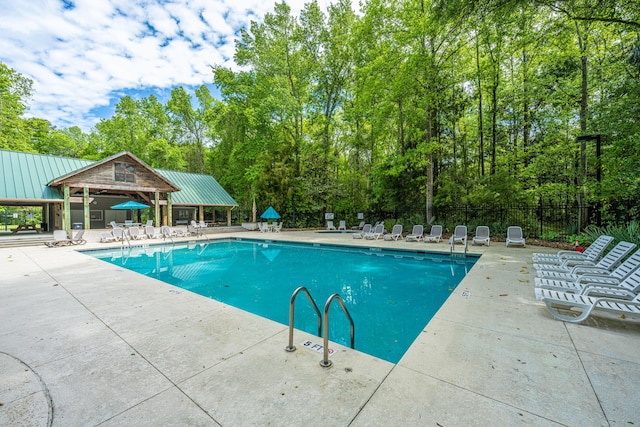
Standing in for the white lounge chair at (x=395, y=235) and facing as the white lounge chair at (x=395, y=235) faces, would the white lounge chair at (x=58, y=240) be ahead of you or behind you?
ahead

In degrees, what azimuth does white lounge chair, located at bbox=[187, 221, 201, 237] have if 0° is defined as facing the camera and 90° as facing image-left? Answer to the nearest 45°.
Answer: approximately 315°

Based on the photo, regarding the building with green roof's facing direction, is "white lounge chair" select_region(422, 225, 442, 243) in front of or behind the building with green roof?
in front

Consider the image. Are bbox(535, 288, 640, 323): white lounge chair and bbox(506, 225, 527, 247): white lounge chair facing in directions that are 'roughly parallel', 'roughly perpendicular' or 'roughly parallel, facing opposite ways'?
roughly perpendicular

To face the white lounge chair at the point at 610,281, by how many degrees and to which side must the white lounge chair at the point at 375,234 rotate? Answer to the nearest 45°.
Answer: approximately 45° to its left

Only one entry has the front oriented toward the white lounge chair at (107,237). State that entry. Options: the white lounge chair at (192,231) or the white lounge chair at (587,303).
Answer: the white lounge chair at (587,303)

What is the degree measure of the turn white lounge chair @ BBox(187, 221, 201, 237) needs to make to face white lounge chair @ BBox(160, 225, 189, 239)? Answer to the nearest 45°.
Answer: approximately 135° to its right

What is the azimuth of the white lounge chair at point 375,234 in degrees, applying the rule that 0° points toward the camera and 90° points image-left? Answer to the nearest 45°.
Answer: approximately 45°

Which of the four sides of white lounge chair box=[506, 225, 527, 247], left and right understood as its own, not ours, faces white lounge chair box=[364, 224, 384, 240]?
right

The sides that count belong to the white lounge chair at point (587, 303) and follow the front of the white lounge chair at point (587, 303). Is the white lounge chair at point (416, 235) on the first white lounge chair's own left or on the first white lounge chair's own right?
on the first white lounge chair's own right

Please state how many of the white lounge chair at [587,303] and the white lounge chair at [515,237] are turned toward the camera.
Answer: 1

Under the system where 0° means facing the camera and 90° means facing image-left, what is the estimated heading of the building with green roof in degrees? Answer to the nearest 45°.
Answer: approximately 315°

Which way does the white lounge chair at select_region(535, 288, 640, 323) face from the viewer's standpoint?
to the viewer's left

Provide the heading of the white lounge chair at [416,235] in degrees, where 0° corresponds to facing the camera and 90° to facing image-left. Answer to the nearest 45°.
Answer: approximately 45°

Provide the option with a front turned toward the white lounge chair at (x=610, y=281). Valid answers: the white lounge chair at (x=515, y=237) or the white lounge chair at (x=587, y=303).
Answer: the white lounge chair at (x=515, y=237)
